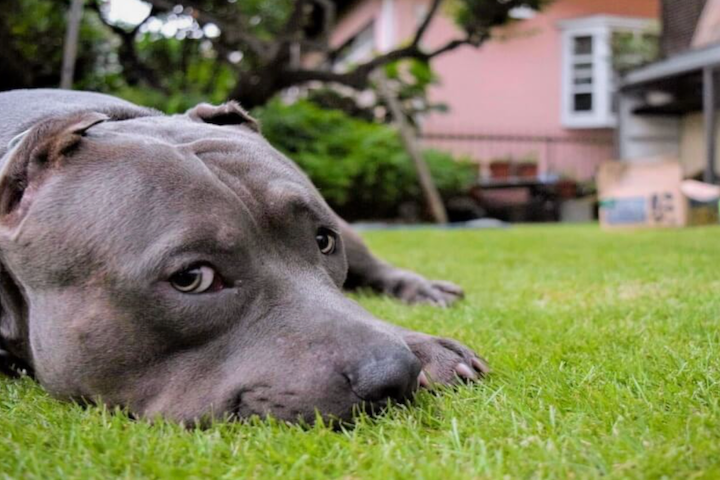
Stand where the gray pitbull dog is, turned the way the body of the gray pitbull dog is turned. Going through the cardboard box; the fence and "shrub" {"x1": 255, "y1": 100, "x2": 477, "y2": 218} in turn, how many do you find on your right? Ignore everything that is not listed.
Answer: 0

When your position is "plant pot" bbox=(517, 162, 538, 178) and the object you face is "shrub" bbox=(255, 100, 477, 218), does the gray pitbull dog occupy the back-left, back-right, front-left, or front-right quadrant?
front-left

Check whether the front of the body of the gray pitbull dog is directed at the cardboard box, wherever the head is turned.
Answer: no

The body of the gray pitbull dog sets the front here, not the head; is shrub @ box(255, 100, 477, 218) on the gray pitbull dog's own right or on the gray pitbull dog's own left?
on the gray pitbull dog's own left

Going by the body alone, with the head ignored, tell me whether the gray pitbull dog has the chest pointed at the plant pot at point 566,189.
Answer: no

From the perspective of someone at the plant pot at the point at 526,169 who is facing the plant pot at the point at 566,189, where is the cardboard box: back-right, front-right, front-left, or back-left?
front-right

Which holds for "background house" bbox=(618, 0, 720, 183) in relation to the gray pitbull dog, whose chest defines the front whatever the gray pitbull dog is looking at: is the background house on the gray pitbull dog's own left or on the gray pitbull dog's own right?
on the gray pitbull dog's own left

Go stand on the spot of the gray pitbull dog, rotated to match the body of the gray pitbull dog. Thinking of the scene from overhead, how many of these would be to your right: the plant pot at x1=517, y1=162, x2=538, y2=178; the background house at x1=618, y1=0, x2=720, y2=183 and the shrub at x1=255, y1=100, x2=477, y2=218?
0

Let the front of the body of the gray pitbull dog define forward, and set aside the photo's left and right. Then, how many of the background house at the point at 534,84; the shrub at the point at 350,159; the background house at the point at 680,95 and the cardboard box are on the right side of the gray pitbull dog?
0

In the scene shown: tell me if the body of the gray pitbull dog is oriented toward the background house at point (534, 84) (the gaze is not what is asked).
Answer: no

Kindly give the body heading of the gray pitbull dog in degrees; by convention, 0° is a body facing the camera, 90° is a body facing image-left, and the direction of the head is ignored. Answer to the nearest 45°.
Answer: approximately 315°

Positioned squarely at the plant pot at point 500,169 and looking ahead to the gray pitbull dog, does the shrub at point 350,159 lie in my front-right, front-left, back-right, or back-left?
front-right

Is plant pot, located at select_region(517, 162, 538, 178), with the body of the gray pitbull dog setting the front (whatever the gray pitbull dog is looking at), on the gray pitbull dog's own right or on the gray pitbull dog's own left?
on the gray pitbull dog's own left
